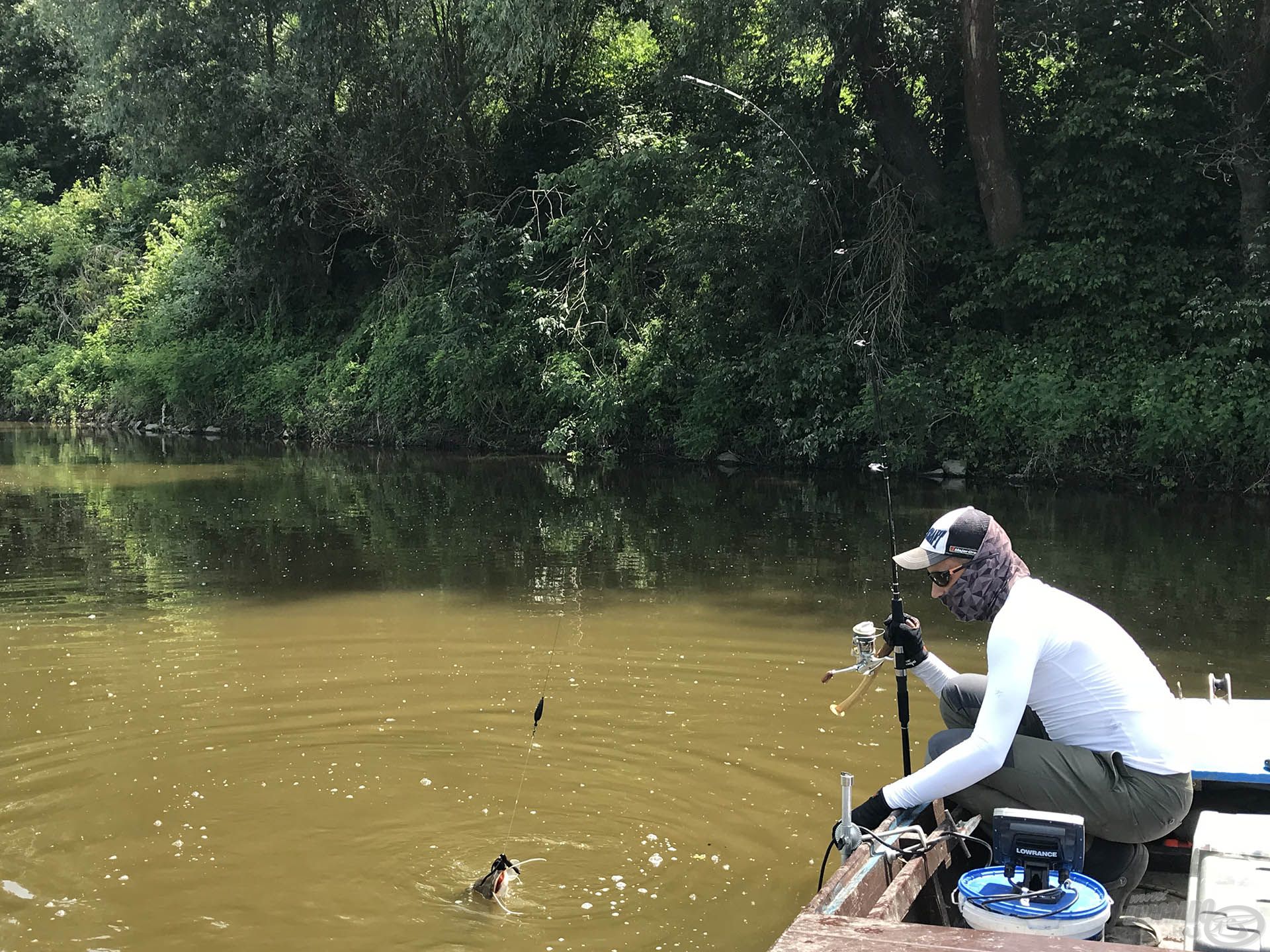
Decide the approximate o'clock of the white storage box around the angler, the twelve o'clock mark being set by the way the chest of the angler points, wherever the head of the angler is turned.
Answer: The white storage box is roughly at 8 o'clock from the angler.

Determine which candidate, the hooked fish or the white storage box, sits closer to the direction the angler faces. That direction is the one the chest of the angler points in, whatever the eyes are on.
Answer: the hooked fish

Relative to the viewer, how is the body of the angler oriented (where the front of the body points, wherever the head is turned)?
to the viewer's left

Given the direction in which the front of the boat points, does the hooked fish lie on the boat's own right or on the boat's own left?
on the boat's own left

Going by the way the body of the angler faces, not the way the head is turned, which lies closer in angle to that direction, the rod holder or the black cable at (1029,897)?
the rod holder

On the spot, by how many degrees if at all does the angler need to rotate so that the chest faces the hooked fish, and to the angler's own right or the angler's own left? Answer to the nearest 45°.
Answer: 0° — they already face it

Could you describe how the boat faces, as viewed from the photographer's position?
facing away from the viewer and to the right of the viewer

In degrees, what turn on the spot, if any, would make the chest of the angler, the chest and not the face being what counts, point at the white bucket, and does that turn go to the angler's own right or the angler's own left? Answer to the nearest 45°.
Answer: approximately 90° to the angler's own left
